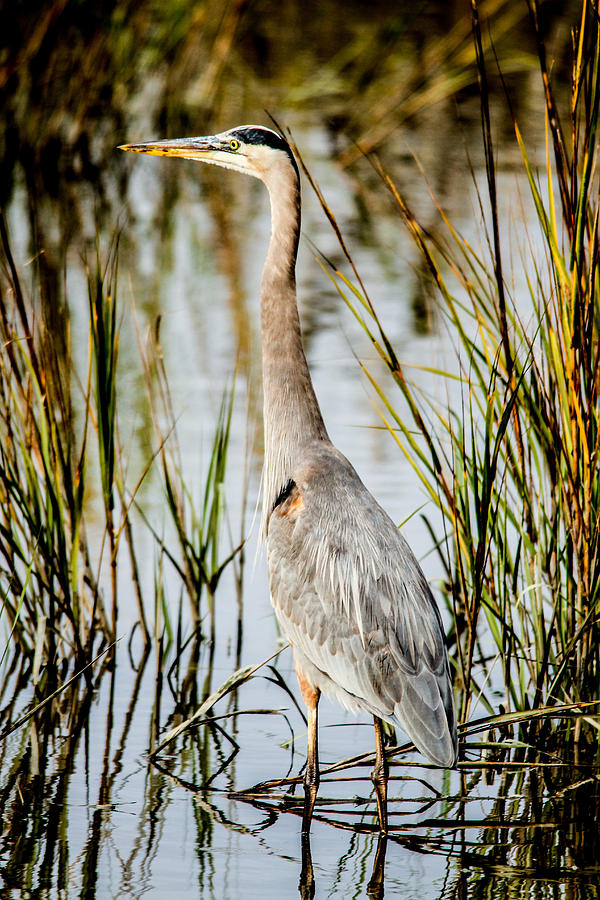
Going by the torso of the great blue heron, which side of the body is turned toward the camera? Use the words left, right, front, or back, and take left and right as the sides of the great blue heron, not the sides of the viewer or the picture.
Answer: left
